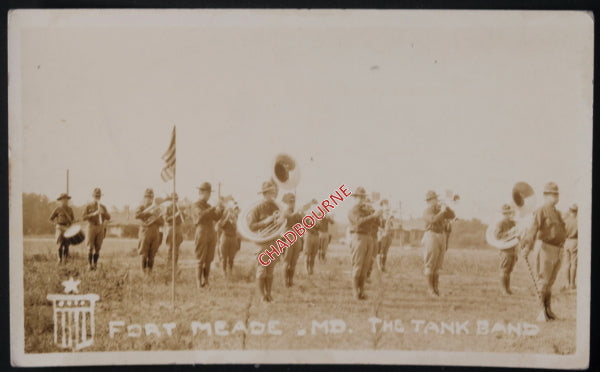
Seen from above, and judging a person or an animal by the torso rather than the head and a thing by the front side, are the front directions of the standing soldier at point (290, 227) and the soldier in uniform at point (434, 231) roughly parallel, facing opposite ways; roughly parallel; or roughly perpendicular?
roughly parallel

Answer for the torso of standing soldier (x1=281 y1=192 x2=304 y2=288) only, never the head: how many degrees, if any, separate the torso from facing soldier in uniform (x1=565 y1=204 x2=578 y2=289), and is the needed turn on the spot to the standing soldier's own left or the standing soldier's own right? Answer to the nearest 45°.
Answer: approximately 45° to the standing soldier's own left

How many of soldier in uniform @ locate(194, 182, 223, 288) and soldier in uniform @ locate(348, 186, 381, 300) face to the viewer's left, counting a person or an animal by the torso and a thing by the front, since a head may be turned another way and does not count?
0

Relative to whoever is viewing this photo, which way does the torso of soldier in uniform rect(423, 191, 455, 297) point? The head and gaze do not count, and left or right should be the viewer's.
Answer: facing the viewer and to the right of the viewer

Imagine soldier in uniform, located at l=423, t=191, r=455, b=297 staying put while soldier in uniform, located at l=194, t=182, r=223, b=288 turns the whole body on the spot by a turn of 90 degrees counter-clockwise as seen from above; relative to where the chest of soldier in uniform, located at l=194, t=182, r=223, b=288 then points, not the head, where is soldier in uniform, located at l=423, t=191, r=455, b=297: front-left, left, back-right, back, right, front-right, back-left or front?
front-right

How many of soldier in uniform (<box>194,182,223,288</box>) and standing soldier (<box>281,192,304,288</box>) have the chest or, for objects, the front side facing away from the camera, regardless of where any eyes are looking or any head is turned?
0

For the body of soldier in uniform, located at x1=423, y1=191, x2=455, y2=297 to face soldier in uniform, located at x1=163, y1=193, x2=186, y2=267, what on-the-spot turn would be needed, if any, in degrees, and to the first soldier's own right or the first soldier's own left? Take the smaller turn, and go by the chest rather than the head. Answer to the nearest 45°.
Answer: approximately 135° to the first soldier's own right

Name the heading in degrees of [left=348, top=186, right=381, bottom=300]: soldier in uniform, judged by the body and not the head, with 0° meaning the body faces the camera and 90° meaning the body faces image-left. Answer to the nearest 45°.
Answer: approximately 315°

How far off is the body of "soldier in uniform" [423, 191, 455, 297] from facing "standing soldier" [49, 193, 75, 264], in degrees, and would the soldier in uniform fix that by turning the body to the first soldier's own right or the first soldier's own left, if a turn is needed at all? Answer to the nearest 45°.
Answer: approximately 135° to the first soldier's own right
